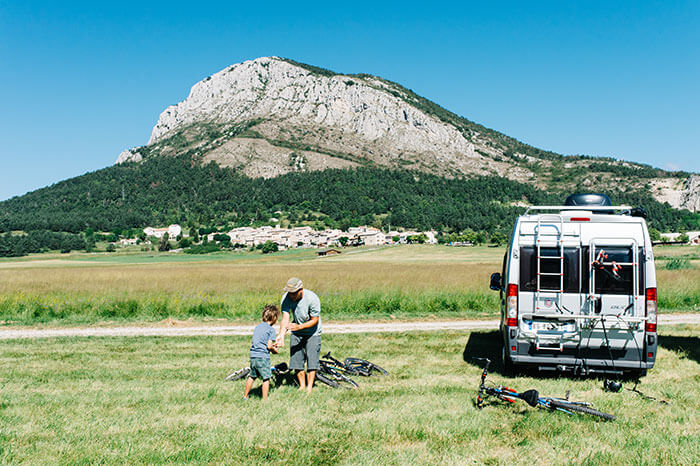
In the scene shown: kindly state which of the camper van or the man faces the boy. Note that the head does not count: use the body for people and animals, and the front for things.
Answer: the man

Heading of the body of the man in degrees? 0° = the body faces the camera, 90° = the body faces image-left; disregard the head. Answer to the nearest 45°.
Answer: approximately 45°

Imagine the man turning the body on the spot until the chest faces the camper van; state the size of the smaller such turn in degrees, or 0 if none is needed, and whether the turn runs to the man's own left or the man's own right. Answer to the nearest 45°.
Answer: approximately 135° to the man's own left

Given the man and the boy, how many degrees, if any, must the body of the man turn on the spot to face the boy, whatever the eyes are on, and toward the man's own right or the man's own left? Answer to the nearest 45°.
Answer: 0° — they already face them

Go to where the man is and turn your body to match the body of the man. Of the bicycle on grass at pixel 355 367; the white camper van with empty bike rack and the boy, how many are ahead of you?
1

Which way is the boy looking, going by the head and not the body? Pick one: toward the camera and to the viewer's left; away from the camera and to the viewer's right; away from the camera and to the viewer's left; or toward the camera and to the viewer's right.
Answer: away from the camera and to the viewer's right

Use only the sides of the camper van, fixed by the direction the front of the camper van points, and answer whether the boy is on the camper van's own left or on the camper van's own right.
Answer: on the camper van's own left
